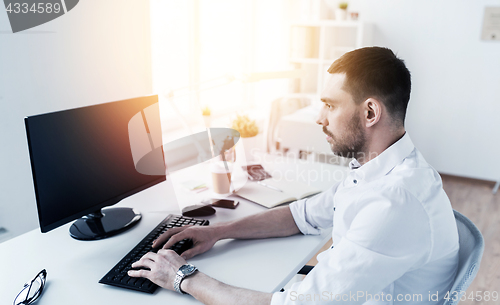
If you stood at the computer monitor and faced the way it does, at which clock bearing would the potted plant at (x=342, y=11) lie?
The potted plant is roughly at 9 o'clock from the computer monitor.

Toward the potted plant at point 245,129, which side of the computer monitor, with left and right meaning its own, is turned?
left

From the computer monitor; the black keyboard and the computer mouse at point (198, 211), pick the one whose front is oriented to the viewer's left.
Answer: the computer mouse

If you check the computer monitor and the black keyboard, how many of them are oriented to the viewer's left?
0

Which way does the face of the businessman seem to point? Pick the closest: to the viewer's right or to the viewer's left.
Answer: to the viewer's left

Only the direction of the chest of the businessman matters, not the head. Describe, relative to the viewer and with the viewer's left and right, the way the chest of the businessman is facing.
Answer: facing to the left of the viewer

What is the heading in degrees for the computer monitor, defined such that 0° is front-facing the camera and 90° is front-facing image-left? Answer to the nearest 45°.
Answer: approximately 315°

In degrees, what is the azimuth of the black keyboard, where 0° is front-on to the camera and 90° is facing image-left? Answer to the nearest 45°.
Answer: approximately 315°

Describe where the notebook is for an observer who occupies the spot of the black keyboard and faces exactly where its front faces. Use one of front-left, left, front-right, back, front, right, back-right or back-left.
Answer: left

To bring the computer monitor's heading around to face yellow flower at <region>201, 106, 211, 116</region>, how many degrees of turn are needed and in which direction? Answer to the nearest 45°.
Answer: approximately 90° to its left

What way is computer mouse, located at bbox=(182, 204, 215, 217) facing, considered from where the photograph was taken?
facing to the left of the viewer

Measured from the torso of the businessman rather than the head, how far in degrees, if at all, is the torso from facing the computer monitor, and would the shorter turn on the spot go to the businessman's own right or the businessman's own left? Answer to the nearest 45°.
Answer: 0° — they already face it

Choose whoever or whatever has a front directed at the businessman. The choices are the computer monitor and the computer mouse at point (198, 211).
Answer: the computer monitor
